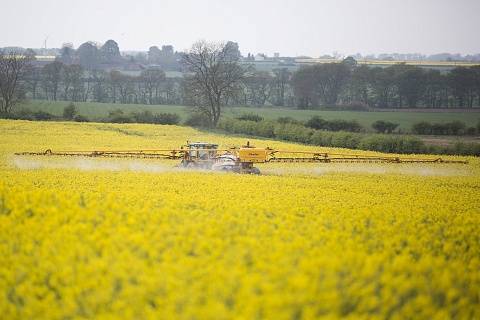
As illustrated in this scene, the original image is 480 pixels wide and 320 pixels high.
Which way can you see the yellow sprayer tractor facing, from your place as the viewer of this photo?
facing the viewer and to the left of the viewer
